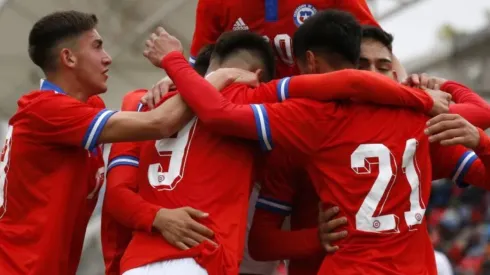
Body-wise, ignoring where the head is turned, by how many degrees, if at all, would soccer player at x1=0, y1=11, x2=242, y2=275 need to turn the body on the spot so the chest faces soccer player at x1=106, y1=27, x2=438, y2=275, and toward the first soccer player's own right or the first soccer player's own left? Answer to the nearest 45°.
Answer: approximately 45° to the first soccer player's own right

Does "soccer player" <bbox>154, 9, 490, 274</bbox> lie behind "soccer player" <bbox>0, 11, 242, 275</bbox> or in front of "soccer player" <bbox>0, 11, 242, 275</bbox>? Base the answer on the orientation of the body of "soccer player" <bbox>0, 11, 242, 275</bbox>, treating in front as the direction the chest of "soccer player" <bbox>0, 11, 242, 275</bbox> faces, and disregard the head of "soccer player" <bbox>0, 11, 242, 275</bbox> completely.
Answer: in front

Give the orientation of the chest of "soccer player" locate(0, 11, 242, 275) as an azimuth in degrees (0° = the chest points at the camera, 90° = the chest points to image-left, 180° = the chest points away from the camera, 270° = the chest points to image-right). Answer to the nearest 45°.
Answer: approximately 270°

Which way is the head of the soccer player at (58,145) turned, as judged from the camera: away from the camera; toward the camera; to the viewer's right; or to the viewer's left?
to the viewer's right

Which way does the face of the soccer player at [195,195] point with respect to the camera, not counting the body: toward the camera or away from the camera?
away from the camera
